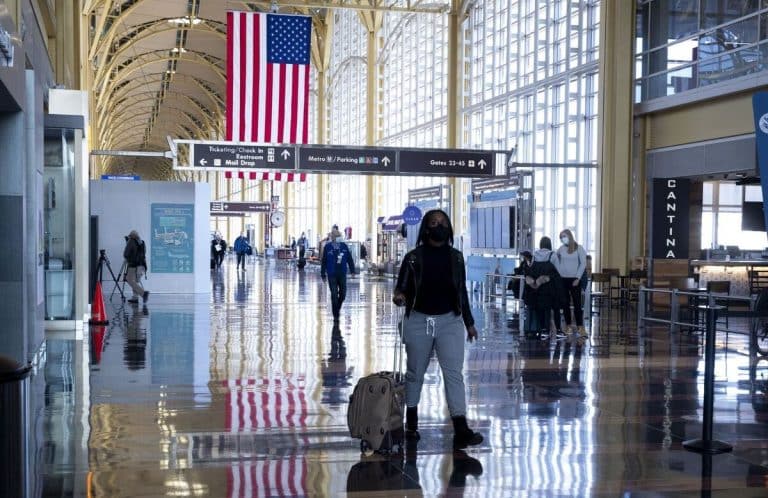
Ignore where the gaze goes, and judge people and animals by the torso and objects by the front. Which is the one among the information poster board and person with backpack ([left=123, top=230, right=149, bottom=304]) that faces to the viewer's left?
the person with backpack

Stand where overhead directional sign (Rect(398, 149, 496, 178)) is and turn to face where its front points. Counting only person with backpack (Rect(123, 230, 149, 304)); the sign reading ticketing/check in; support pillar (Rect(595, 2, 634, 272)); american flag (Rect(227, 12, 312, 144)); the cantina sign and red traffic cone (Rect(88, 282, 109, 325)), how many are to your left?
2

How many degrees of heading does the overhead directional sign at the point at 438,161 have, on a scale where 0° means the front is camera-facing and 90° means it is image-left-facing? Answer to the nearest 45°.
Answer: approximately 0°

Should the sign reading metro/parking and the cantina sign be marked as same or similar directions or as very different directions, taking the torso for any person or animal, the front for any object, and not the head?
same or similar directions

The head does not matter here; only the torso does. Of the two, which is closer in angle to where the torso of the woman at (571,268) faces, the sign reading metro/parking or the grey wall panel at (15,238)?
the grey wall panel

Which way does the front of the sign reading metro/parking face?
toward the camera

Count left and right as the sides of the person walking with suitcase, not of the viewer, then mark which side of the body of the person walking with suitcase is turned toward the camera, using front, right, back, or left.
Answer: front

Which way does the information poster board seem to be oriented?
toward the camera

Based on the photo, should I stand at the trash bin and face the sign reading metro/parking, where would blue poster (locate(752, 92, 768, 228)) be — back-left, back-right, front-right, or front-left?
front-right

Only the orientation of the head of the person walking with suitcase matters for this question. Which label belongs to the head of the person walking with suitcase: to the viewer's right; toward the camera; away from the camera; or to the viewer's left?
toward the camera
